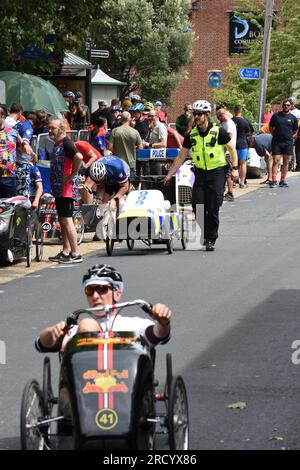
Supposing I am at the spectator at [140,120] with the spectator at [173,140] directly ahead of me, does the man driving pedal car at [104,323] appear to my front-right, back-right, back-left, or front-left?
front-right

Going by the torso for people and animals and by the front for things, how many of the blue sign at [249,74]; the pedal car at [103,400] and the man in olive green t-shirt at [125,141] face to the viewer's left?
0

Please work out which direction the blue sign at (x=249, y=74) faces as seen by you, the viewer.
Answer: facing the viewer

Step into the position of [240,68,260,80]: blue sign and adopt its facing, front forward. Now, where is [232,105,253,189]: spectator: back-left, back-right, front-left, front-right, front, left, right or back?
front

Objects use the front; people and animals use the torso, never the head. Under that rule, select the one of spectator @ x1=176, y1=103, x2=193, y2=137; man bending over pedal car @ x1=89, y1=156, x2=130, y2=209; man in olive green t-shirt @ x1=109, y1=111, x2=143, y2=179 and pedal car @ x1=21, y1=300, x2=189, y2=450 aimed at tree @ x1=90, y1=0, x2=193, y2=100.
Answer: the man in olive green t-shirt

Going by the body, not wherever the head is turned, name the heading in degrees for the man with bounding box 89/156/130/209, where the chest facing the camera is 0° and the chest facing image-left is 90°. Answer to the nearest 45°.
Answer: approximately 45°

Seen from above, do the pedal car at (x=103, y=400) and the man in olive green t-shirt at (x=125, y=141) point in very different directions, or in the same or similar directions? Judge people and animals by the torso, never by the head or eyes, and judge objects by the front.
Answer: very different directions

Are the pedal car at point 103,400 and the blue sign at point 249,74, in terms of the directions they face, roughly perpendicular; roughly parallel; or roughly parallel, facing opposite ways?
roughly parallel

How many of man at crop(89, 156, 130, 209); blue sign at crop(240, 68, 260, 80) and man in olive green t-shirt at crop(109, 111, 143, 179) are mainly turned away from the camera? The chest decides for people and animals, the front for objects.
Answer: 1
